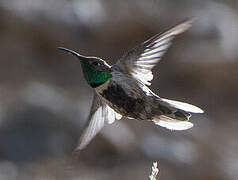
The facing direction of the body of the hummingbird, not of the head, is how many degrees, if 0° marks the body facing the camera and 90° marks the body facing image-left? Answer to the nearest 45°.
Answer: approximately 90°
